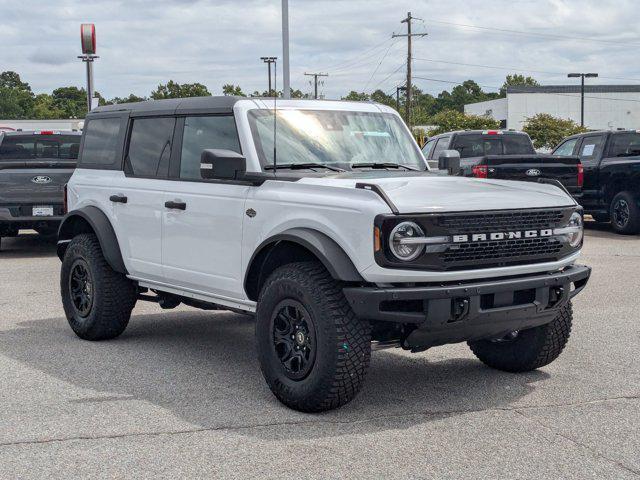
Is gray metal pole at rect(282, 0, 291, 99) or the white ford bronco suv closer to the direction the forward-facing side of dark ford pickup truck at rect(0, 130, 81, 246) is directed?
the gray metal pole

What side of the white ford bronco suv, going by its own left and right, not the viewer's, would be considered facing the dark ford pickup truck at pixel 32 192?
back

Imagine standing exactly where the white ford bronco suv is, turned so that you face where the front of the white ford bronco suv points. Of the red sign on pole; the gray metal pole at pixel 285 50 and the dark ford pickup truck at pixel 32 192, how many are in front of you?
0

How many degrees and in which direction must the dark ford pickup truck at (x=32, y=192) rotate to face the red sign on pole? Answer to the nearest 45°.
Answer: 0° — it already faces it

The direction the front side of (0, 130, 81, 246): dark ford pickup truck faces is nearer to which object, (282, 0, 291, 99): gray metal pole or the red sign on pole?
the red sign on pole

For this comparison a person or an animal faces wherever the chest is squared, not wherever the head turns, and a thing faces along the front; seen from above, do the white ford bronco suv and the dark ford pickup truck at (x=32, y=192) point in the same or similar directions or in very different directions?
very different directions

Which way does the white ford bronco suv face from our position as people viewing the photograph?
facing the viewer and to the right of the viewer

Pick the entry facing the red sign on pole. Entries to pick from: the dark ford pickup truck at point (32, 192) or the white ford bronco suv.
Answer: the dark ford pickup truck

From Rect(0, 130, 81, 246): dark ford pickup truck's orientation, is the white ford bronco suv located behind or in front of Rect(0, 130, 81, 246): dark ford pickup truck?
behind

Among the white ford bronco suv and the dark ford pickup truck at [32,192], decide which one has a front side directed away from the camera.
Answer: the dark ford pickup truck

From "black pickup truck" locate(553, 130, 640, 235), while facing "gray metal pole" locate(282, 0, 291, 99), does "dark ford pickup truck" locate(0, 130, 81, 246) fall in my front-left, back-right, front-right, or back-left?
front-left

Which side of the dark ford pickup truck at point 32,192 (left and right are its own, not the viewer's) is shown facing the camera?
back

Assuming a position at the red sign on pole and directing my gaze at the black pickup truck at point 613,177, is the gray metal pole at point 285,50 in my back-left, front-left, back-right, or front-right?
front-left

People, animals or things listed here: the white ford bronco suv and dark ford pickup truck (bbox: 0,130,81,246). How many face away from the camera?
1
